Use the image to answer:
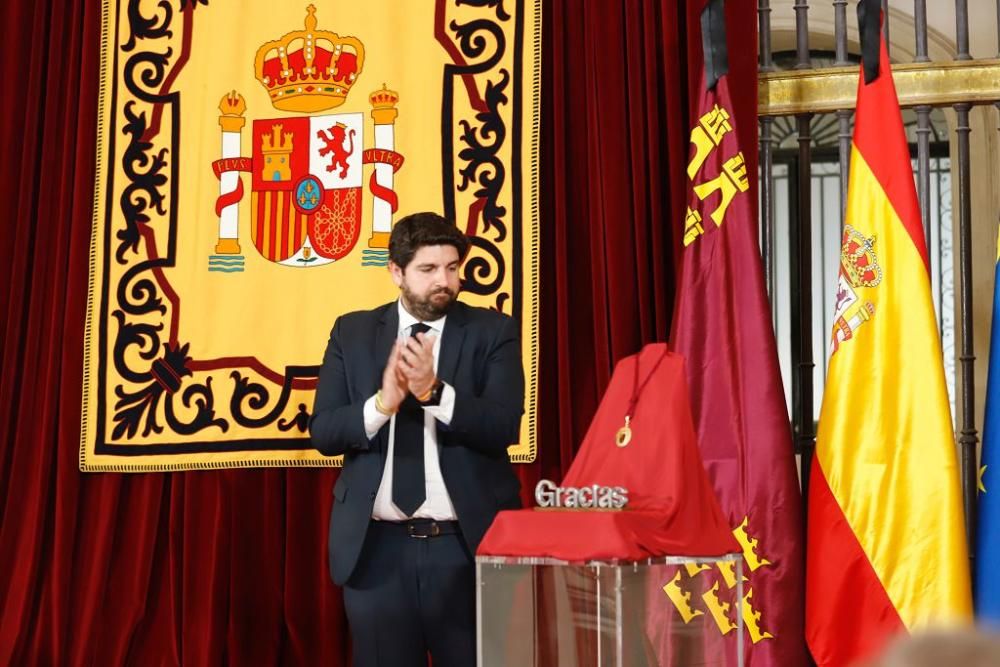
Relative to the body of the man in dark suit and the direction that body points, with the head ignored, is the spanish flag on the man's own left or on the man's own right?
on the man's own left

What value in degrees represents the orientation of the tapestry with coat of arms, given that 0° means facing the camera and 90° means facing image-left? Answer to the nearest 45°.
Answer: approximately 0°

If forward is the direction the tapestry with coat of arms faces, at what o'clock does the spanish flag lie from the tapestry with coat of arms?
The spanish flag is roughly at 10 o'clock from the tapestry with coat of arms.

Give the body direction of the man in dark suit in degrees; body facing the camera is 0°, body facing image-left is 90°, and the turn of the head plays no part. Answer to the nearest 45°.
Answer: approximately 0°

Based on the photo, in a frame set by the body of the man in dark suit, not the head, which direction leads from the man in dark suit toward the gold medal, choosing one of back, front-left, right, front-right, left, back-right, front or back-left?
front-left

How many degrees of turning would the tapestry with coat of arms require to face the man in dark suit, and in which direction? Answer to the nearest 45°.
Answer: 0° — it already faces them

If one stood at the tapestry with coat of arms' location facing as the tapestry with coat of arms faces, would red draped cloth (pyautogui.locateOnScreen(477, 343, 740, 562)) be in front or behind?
in front

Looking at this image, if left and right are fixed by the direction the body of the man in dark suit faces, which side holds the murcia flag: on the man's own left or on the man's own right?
on the man's own left

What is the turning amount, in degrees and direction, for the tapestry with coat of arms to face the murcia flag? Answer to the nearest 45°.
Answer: approximately 45° to its left

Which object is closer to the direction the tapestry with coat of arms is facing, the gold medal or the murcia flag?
the gold medal

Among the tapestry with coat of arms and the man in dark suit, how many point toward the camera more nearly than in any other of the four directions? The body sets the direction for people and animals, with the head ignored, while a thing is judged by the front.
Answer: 2
